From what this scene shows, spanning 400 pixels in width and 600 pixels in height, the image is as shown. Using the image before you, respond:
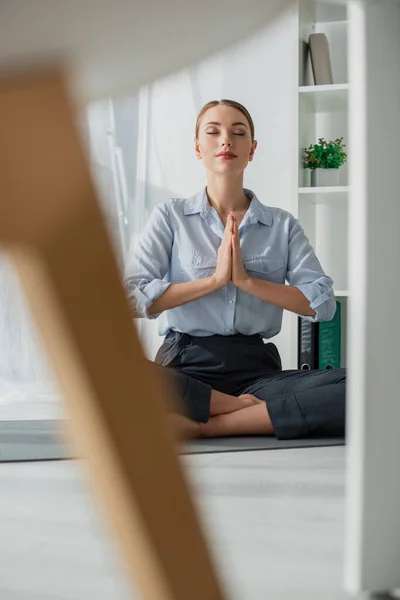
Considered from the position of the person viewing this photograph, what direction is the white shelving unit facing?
facing the viewer

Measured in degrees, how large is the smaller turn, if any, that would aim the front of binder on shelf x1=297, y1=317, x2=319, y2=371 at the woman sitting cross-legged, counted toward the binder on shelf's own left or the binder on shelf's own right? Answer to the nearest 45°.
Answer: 0° — it already faces them

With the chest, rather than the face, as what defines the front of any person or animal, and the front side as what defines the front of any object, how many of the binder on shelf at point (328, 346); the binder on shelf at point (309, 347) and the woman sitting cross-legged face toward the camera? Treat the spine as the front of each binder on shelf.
3

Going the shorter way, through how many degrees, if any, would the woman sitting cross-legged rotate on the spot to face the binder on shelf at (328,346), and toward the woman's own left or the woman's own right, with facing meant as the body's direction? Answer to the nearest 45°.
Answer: approximately 135° to the woman's own left

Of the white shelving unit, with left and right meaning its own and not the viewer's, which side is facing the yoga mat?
front

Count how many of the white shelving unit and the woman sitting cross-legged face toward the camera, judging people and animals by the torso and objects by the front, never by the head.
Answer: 2

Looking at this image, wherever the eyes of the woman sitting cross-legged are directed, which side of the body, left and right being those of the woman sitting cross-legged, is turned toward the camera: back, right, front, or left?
front

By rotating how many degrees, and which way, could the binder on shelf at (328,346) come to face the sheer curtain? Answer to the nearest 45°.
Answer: approximately 90° to its right

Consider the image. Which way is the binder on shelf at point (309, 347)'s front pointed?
toward the camera
